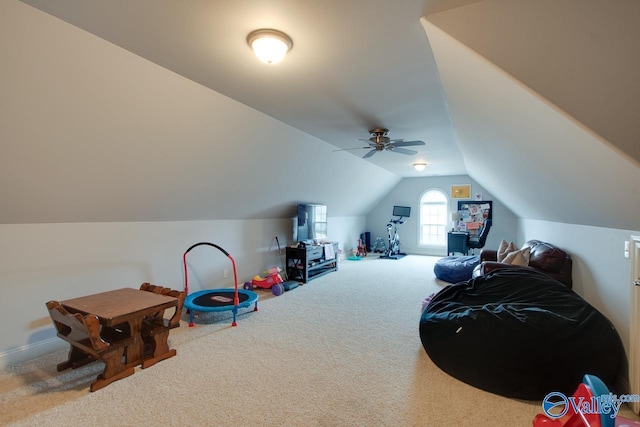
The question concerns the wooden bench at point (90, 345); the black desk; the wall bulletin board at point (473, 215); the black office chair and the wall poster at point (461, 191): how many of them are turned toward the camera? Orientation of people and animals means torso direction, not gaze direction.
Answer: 3

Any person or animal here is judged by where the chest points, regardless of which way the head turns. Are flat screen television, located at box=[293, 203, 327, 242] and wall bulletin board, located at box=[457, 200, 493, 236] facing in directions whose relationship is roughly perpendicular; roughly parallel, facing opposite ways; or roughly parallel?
roughly perpendicular

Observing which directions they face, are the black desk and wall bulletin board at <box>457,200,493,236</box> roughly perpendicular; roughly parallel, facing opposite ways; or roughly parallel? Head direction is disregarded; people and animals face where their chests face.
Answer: roughly parallel

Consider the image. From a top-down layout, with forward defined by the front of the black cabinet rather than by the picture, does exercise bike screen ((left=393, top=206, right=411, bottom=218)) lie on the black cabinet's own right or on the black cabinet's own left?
on the black cabinet's own left

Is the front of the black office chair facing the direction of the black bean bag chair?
no

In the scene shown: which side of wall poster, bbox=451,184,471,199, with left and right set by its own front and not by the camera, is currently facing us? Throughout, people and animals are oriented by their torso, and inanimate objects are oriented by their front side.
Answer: front

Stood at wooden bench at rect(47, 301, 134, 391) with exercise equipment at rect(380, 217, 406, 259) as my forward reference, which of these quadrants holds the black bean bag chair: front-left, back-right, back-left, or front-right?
front-right

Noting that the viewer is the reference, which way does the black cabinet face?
facing the viewer and to the right of the viewer

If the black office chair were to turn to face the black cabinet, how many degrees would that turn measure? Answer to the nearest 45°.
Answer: approximately 45° to its left

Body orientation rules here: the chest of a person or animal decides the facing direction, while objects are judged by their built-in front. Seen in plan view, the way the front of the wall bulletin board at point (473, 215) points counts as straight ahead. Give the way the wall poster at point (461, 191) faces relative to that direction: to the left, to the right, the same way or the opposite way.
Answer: the same way

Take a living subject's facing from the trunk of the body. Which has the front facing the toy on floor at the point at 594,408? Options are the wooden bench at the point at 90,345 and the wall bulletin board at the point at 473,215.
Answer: the wall bulletin board

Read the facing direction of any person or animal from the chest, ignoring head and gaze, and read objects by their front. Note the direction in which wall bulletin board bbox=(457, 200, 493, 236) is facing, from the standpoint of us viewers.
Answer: facing the viewer

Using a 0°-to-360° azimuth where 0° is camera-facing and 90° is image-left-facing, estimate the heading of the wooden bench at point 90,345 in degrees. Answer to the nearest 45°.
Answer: approximately 225°

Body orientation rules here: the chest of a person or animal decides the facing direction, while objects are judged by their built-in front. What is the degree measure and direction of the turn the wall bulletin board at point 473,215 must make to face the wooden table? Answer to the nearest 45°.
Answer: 0° — it already faces it

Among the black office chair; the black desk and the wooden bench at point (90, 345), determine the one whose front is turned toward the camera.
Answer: the black desk
